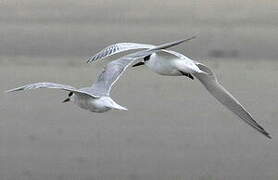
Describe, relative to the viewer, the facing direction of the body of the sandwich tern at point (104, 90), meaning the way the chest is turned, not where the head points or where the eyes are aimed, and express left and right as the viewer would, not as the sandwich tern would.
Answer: facing away from the viewer and to the left of the viewer

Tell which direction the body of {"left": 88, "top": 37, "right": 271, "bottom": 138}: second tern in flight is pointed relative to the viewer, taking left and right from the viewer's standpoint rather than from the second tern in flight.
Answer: facing the viewer and to the left of the viewer
